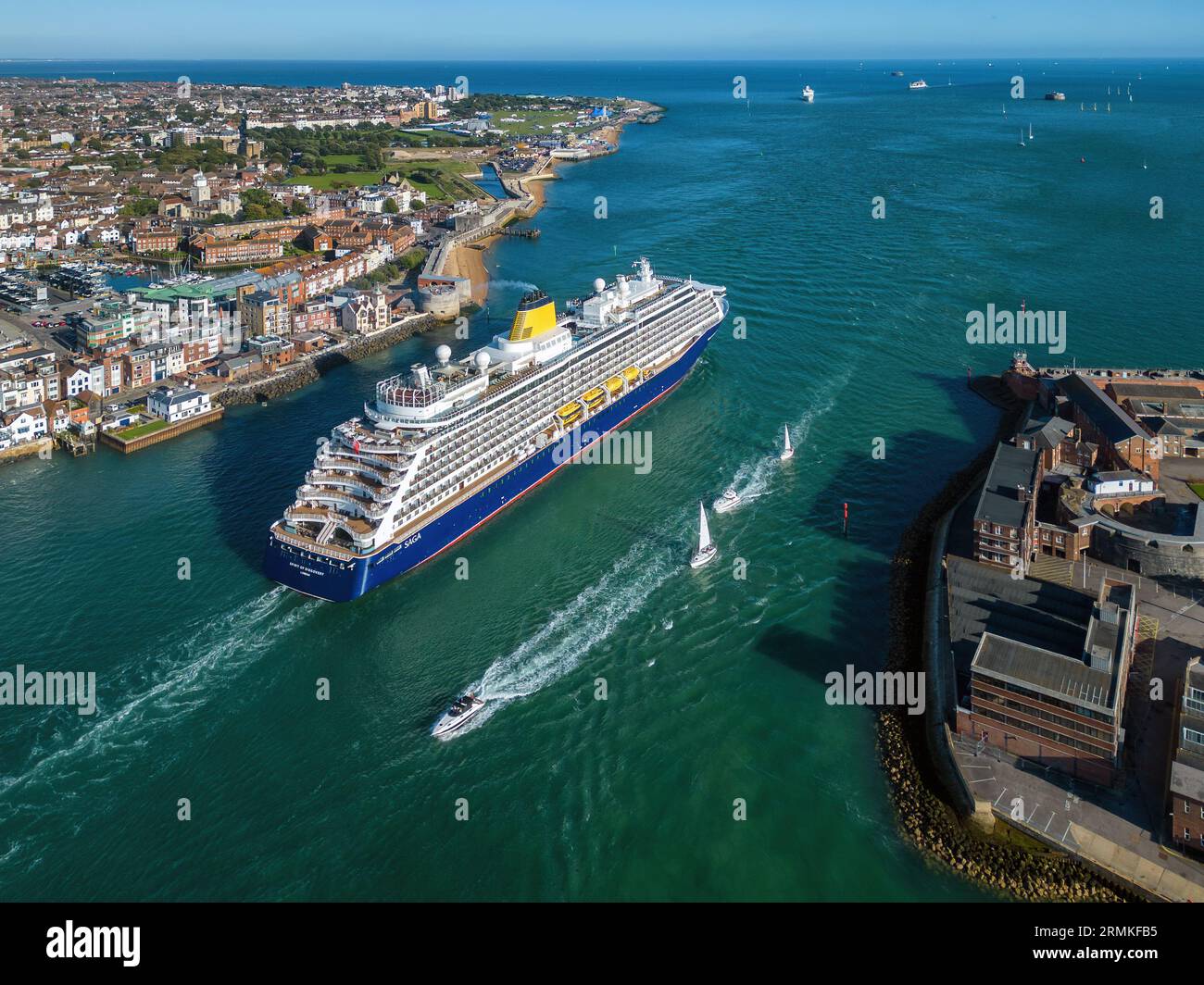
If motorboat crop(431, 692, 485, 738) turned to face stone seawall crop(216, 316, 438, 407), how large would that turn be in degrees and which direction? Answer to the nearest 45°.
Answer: approximately 135° to its right

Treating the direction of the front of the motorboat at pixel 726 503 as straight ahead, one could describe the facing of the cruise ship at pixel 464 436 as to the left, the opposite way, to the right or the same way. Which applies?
the opposite way

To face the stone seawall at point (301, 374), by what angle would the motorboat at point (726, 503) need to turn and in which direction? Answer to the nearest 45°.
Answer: approximately 90° to its right

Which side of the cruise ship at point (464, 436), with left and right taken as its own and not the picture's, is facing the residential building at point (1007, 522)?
right

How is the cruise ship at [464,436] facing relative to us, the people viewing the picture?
facing away from the viewer and to the right of the viewer

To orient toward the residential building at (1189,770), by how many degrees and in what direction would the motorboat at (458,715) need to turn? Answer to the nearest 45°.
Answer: approximately 90° to its left
